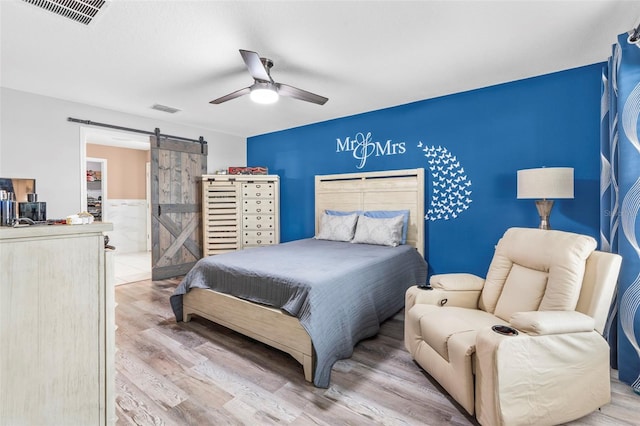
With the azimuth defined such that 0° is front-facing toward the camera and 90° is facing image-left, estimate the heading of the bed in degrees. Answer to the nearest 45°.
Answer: approximately 45°

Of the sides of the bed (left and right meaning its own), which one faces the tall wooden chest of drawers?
right

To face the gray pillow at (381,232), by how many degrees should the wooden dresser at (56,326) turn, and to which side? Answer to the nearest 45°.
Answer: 0° — it already faces it

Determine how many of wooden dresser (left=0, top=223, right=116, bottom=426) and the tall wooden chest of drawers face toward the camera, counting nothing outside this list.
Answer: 1

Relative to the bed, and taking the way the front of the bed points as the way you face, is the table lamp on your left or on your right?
on your left

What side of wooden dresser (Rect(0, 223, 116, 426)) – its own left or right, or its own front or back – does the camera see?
right

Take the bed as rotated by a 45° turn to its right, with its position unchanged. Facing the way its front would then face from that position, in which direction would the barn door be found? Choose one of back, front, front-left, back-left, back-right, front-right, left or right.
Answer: front-right

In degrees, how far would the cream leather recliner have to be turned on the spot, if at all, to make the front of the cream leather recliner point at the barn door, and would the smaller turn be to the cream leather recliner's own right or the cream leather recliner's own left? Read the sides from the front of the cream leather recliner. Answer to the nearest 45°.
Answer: approximately 45° to the cream leather recliner's own right

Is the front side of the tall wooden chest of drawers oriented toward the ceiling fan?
yes

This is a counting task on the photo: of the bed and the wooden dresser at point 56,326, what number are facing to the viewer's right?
1
